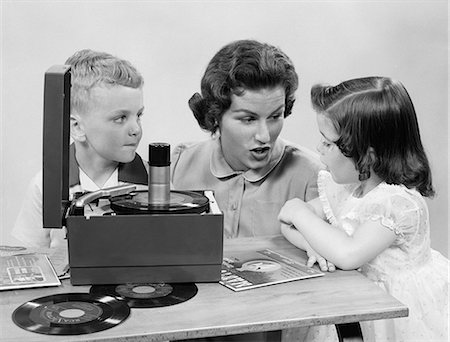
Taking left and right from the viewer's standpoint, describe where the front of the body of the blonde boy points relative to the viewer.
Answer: facing the viewer and to the right of the viewer

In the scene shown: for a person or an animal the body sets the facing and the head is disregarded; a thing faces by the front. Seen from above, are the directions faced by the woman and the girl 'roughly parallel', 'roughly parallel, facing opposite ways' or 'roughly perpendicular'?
roughly perpendicular

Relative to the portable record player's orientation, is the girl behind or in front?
in front

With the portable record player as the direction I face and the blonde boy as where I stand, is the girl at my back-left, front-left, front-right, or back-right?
front-left

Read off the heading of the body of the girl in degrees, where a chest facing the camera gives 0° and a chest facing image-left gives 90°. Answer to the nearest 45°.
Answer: approximately 90°

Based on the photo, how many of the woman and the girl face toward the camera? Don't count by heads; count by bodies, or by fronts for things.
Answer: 1

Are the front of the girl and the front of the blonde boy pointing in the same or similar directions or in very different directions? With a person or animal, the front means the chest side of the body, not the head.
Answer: very different directions

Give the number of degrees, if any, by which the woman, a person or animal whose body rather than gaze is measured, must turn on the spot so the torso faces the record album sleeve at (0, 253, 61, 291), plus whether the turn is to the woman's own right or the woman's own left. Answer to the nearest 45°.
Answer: approximately 45° to the woman's own right

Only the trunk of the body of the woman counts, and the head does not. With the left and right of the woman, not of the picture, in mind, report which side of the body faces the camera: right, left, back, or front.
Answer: front

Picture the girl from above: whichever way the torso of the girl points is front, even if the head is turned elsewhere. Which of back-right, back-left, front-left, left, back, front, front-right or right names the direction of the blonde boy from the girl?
front

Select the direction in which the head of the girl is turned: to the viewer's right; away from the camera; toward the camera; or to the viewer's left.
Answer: to the viewer's left

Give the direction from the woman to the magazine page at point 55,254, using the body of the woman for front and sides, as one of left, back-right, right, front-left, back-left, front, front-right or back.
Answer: front-right
